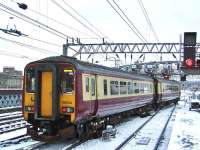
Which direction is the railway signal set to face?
toward the camera

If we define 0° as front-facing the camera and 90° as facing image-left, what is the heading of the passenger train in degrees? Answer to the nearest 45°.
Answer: approximately 45°

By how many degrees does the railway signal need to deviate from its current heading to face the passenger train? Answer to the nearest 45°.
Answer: approximately 45° to its right

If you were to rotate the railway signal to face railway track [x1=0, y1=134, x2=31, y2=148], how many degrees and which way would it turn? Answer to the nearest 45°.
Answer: approximately 45° to its right

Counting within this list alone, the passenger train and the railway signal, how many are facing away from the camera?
0

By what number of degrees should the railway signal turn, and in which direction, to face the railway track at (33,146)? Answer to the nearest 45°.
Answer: approximately 45° to its right

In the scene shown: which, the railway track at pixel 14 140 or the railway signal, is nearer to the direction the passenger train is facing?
the railway track

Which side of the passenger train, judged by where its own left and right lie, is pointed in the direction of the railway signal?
back
